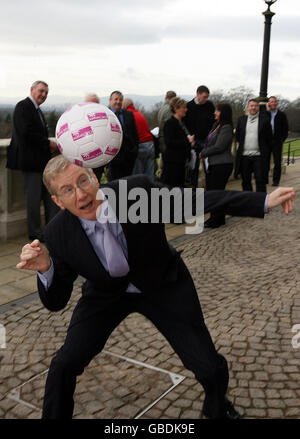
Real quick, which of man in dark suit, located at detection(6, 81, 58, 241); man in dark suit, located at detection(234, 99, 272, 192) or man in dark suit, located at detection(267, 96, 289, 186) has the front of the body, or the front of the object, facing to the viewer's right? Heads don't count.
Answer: man in dark suit, located at detection(6, 81, 58, 241)

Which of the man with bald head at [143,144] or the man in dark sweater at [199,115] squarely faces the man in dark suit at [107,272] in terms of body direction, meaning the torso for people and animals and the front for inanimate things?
the man in dark sweater at [199,115]

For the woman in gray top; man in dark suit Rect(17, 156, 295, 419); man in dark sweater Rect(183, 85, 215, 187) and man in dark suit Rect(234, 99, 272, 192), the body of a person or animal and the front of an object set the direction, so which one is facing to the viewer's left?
the woman in gray top

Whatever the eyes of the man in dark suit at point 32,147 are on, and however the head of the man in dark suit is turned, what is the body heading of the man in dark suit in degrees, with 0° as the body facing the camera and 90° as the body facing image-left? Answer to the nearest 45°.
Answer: approximately 270°

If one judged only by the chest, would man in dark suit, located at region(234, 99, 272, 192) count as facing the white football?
yes

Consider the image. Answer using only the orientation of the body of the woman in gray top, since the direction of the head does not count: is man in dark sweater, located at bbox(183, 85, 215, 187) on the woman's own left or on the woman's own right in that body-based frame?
on the woman's own right

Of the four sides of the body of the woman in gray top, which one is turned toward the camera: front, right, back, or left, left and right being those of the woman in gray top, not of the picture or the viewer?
left

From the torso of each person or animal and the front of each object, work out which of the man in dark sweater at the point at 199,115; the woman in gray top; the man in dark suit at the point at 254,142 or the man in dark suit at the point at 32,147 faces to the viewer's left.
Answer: the woman in gray top

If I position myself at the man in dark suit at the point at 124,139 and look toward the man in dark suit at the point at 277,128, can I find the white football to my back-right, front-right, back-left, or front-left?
back-right
